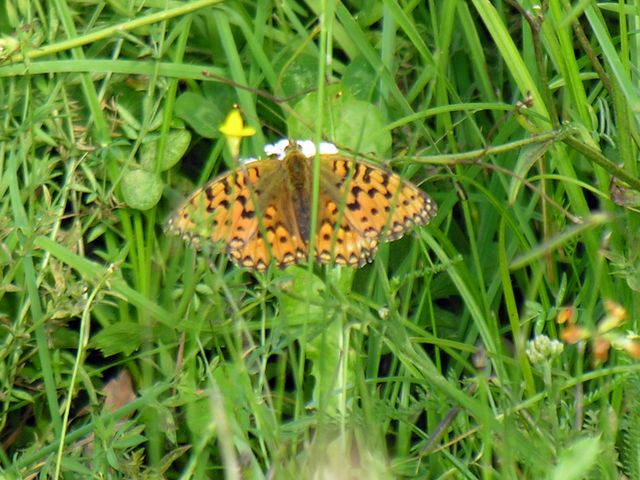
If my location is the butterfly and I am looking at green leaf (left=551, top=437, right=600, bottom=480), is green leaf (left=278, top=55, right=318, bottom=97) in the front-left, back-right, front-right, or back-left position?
back-left

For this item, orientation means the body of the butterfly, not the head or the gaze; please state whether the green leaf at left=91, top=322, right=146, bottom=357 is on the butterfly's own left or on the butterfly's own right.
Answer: on the butterfly's own left

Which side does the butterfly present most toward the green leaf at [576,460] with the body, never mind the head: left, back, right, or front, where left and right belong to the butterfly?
back

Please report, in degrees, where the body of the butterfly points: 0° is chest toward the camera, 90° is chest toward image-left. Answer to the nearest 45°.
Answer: approximately 180°
